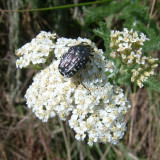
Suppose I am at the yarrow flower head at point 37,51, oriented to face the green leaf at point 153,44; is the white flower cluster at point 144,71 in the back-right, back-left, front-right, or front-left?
front-right

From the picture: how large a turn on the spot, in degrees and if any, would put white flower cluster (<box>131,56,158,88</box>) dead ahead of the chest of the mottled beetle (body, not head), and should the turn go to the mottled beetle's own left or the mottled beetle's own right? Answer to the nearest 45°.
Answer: approximately 45° to the mottled beetle's own right

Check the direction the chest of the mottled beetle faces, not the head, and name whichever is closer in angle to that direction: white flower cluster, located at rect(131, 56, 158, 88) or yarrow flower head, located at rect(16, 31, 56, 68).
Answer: the white flower cluster

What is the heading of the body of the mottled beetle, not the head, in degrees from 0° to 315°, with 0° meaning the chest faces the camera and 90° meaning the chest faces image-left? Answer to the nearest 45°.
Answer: approximately 225°

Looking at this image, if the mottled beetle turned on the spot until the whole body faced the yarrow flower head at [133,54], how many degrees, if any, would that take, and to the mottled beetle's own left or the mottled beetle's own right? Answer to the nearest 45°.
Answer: approximately 45° to the mottled beetle's own right

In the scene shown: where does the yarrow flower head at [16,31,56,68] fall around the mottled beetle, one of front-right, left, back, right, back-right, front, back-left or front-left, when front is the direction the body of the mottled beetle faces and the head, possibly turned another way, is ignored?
left
